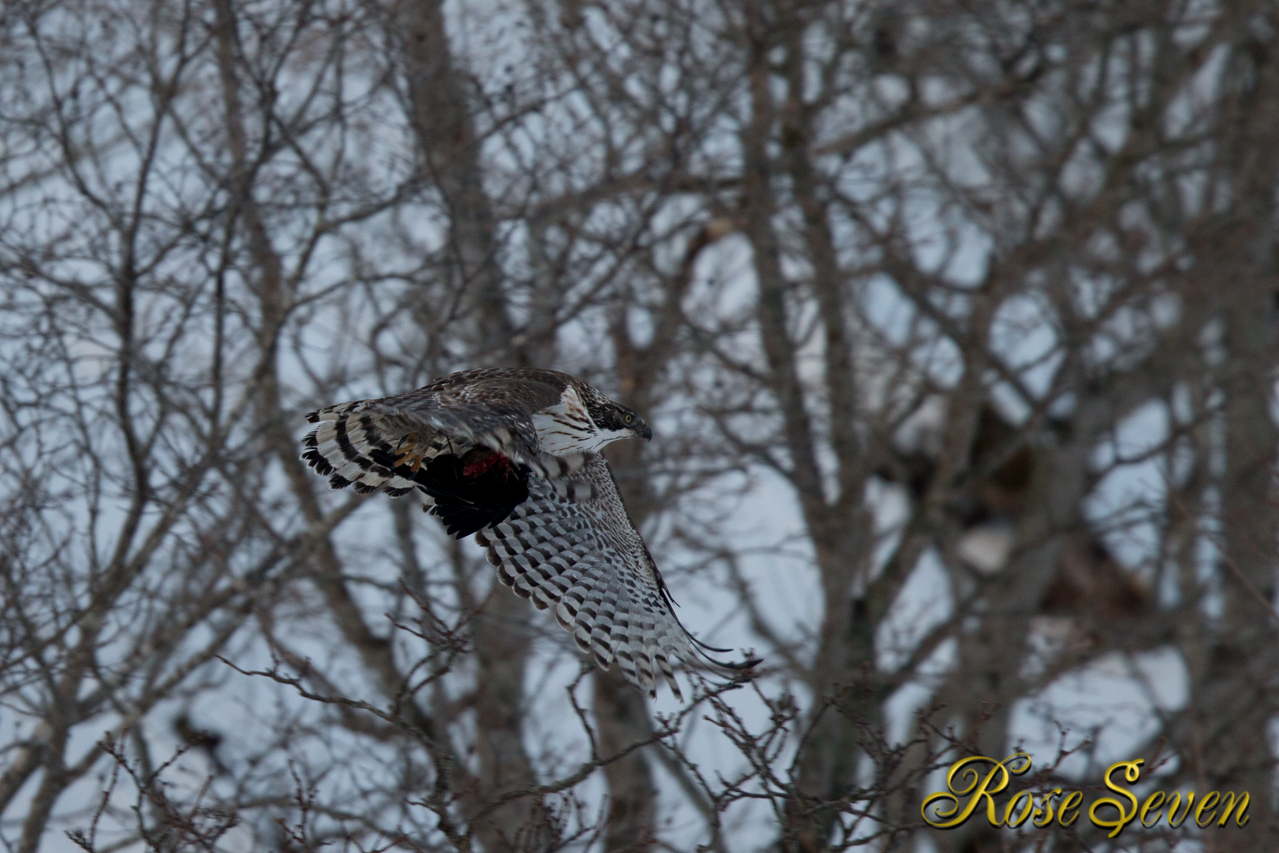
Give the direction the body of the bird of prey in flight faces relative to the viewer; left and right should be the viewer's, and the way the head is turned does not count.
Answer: facing to the right of the viewer
